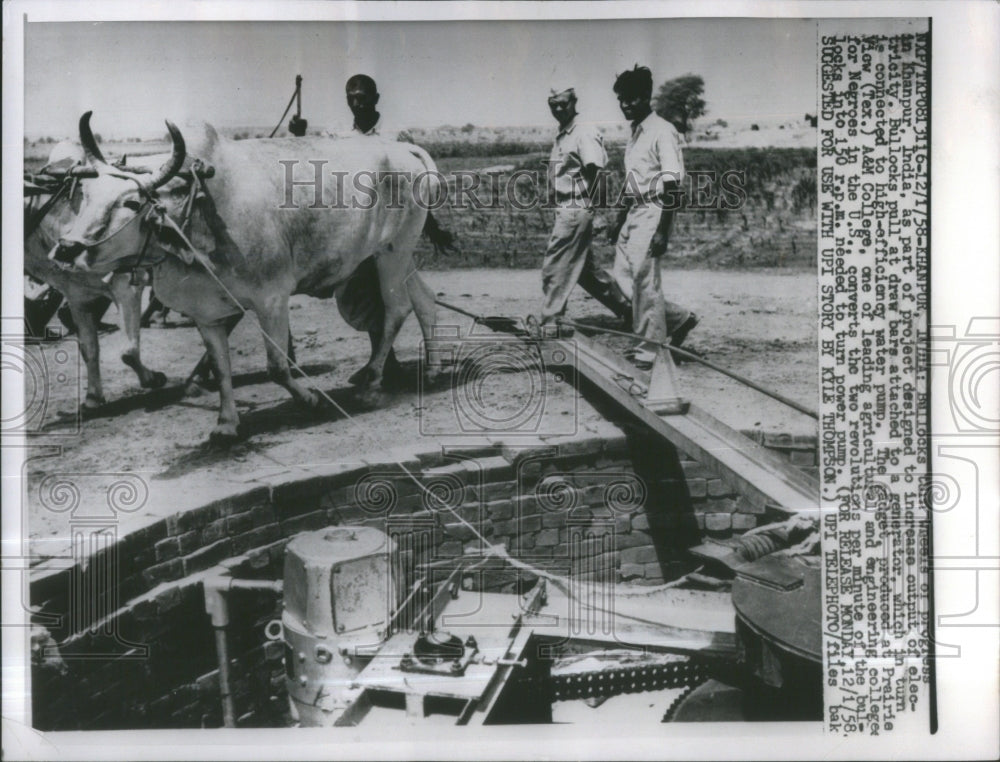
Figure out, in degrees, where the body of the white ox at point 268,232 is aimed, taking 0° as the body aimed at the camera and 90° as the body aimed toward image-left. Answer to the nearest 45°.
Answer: approximately 45°

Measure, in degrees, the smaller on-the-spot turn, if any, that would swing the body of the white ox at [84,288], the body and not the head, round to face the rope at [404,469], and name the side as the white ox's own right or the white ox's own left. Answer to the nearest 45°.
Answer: approximately 135° to the white ox's own left

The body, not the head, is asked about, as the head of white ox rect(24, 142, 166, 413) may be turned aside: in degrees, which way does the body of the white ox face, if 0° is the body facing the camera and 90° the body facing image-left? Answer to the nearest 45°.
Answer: approximately 45°

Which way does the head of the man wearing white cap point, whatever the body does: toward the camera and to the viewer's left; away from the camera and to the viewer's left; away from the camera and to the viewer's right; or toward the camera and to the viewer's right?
toward the camera and to the viewer's left
